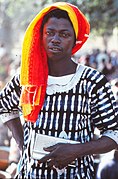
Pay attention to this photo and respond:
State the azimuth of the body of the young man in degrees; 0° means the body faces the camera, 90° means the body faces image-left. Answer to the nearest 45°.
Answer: approximately 0°
